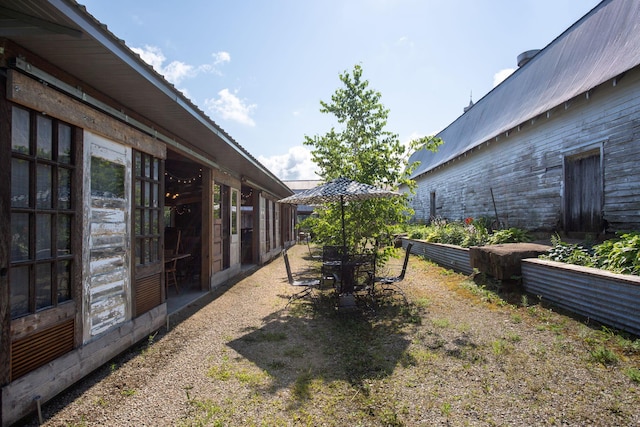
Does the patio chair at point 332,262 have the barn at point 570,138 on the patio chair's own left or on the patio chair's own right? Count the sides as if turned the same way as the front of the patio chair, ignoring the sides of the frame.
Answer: on the patio chair's own left

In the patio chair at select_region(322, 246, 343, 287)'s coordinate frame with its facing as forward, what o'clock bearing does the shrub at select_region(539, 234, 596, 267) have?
The shrub is roughly at 9 o'clock from the patio chair.

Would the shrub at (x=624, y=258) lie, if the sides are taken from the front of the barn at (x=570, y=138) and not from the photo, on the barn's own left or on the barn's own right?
on the barn's own left

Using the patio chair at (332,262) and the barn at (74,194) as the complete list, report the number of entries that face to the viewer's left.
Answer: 0

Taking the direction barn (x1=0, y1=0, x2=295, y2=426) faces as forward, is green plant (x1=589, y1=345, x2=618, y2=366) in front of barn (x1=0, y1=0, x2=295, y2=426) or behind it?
in front

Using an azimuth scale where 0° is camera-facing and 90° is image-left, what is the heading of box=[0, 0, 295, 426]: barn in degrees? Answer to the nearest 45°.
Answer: approximately 315°

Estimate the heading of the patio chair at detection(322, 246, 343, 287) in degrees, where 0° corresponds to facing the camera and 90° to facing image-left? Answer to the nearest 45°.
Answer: approximately 0°

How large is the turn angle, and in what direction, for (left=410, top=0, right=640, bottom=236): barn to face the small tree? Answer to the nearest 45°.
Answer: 0° — it already faces it

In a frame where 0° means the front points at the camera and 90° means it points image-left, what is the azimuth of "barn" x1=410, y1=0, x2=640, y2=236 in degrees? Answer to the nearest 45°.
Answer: approximately 45°
